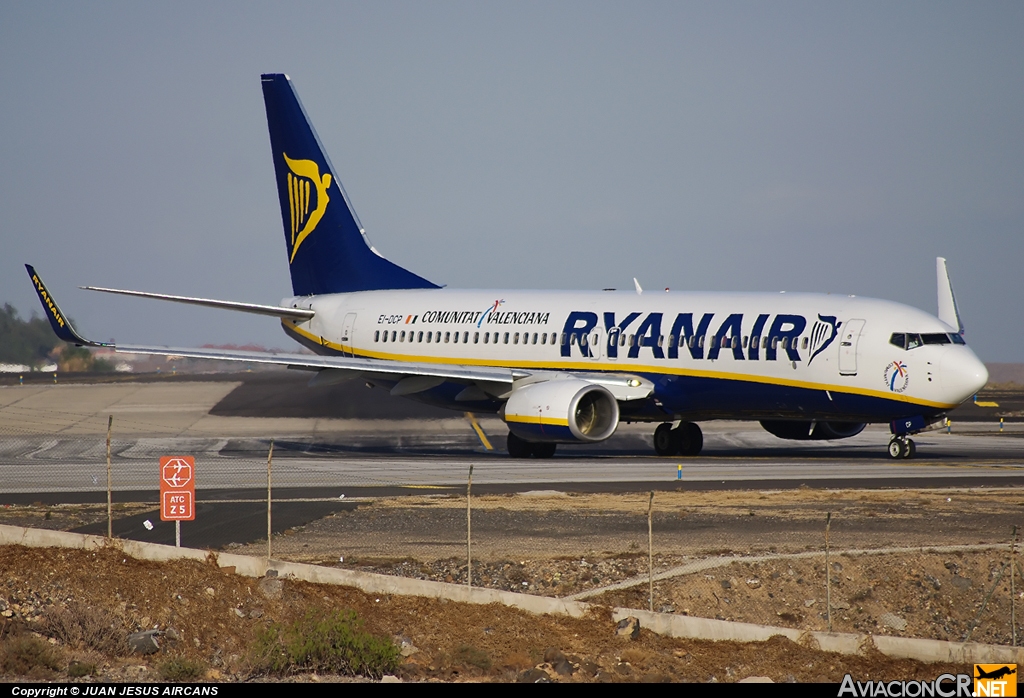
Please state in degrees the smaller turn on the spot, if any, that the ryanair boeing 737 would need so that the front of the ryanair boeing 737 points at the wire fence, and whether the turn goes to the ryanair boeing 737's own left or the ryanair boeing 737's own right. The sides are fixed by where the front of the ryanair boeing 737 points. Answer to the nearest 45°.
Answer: approximately 45° to the ryanair boeing 737's own right

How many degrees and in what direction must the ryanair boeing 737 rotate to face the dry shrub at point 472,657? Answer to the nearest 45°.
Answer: approximately 45° to its right

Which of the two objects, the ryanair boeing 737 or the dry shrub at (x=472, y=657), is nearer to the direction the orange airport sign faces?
the dry shrub

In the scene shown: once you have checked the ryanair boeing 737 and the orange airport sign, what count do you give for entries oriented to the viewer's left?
0

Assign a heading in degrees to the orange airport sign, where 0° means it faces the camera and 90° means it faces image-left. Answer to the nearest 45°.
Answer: approximately 0°

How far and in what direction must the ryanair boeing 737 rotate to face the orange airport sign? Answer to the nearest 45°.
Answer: approximately 90° to its right

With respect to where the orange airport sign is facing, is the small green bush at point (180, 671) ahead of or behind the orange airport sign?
ahead

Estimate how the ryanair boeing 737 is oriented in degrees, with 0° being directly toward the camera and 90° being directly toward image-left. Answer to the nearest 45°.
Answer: approximately 315°

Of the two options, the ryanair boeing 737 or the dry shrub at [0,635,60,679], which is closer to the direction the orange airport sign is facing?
the dry shrub

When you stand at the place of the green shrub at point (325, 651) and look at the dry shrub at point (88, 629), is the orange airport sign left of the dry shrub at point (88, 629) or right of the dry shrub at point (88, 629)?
right
